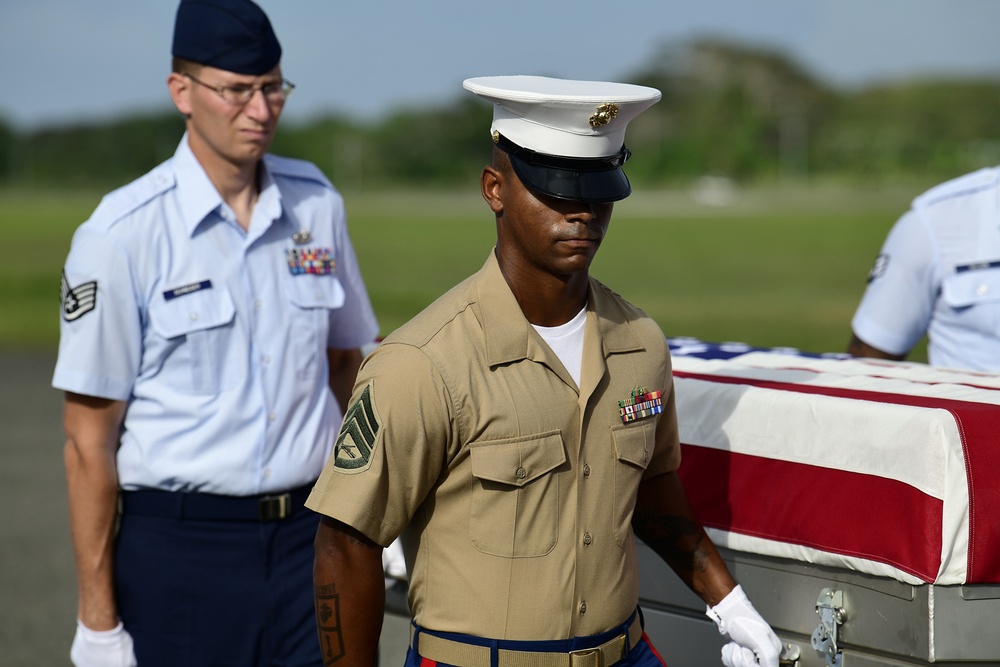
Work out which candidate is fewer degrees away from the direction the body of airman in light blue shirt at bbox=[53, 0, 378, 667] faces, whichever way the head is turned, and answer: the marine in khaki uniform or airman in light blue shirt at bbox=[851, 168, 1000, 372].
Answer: the marine in khaki uniform

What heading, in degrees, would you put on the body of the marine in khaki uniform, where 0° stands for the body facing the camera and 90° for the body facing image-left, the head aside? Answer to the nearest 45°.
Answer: approximately 315°

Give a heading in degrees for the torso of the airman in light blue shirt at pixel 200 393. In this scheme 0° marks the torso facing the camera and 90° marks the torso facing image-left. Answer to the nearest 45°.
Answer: approximately 315°

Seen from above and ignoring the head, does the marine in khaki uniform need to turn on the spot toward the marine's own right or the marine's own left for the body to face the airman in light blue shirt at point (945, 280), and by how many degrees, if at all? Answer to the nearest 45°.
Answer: approximately 90° to the marine's own left

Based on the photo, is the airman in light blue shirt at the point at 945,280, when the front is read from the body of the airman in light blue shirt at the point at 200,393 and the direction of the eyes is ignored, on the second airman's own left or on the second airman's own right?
on the second airman's own left

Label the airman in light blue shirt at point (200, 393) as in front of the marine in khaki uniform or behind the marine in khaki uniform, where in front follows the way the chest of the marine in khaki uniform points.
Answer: behind
